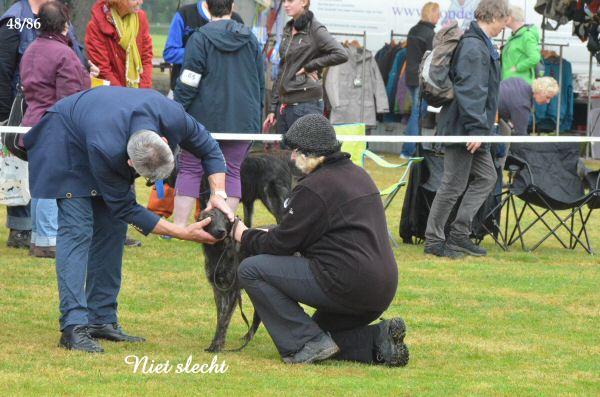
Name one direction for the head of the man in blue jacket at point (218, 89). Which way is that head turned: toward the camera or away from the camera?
away from the camera

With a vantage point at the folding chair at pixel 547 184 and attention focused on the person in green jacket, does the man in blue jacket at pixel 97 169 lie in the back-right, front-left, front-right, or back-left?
back-left

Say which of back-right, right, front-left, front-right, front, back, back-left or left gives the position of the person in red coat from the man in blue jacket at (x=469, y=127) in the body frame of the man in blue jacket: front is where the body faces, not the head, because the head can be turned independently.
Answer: back

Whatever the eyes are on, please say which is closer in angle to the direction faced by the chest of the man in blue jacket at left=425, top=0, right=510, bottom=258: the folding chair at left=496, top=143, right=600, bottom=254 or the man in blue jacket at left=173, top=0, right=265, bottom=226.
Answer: the folding chair

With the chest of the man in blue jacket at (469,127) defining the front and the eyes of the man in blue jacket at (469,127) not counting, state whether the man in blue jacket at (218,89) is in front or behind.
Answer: behind

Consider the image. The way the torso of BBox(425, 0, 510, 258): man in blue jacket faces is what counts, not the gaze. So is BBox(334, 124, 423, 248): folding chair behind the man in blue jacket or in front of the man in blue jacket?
behind

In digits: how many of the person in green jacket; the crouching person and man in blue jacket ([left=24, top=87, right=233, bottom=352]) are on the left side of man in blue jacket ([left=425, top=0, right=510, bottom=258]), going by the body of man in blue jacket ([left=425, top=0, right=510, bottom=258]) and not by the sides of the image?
1

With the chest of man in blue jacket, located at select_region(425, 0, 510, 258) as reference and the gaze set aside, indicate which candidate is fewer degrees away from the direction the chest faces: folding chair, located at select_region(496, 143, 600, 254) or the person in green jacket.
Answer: the folding chair

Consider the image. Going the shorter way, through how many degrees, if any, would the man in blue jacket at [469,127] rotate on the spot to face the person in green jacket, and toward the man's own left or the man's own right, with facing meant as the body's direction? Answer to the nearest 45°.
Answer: approximately 90° to the man's own left
